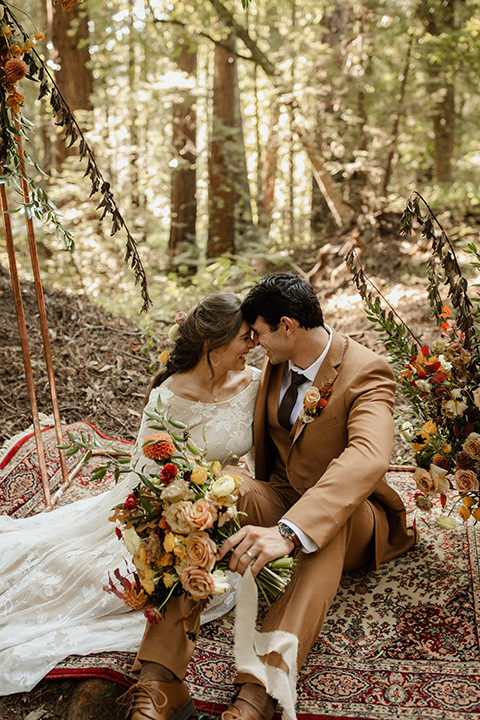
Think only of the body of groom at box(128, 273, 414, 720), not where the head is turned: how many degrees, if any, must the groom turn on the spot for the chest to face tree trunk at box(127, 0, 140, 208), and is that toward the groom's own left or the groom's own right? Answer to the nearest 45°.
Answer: approximately 135° to the groom's own right

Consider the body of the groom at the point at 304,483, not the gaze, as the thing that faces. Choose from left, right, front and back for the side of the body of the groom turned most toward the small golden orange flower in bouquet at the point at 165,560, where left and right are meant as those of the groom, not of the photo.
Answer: front

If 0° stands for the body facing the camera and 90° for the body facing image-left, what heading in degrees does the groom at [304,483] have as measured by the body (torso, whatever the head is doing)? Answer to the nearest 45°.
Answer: approximately 45°

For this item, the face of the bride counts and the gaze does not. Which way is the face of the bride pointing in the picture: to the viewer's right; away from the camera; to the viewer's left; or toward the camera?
to the viewer's right

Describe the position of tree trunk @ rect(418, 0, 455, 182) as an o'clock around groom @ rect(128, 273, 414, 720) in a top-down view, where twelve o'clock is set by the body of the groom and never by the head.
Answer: The tree trunk is roughly at 5 o'clock from the groom.

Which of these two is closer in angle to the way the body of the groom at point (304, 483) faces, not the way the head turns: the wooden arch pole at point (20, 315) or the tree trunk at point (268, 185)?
the wooden arch pole

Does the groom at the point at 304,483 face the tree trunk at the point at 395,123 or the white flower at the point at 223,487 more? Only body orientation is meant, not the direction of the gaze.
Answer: the white flower

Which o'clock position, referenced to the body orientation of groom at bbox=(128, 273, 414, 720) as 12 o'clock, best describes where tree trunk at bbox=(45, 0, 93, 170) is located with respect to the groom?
The tree trunk is roughly at 4 o'clock from the groom.

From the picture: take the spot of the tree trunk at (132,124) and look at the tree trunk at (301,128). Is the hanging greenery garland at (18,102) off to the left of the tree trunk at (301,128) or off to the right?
right

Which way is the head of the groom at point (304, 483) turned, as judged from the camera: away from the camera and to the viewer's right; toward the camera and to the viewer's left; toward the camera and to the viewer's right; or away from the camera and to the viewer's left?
toward the camera and to the viewer's left

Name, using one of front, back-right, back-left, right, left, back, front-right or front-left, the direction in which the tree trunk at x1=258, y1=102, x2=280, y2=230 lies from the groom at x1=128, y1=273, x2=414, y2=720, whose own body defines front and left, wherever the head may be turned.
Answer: back-right
